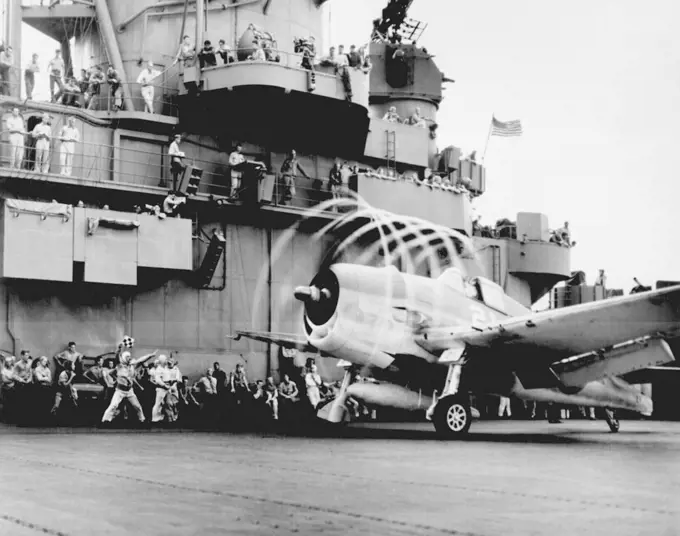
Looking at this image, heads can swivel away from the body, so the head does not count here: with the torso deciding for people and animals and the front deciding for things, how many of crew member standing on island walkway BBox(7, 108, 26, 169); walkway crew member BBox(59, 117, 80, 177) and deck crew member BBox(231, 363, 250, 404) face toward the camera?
3

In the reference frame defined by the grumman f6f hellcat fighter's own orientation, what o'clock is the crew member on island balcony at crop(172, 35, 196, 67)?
The crew member on island balcony is roughly at 3 o'clock from the grumman f6f hellcat fighter.

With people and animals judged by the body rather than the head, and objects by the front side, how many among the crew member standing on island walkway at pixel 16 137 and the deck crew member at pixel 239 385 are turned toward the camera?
2
